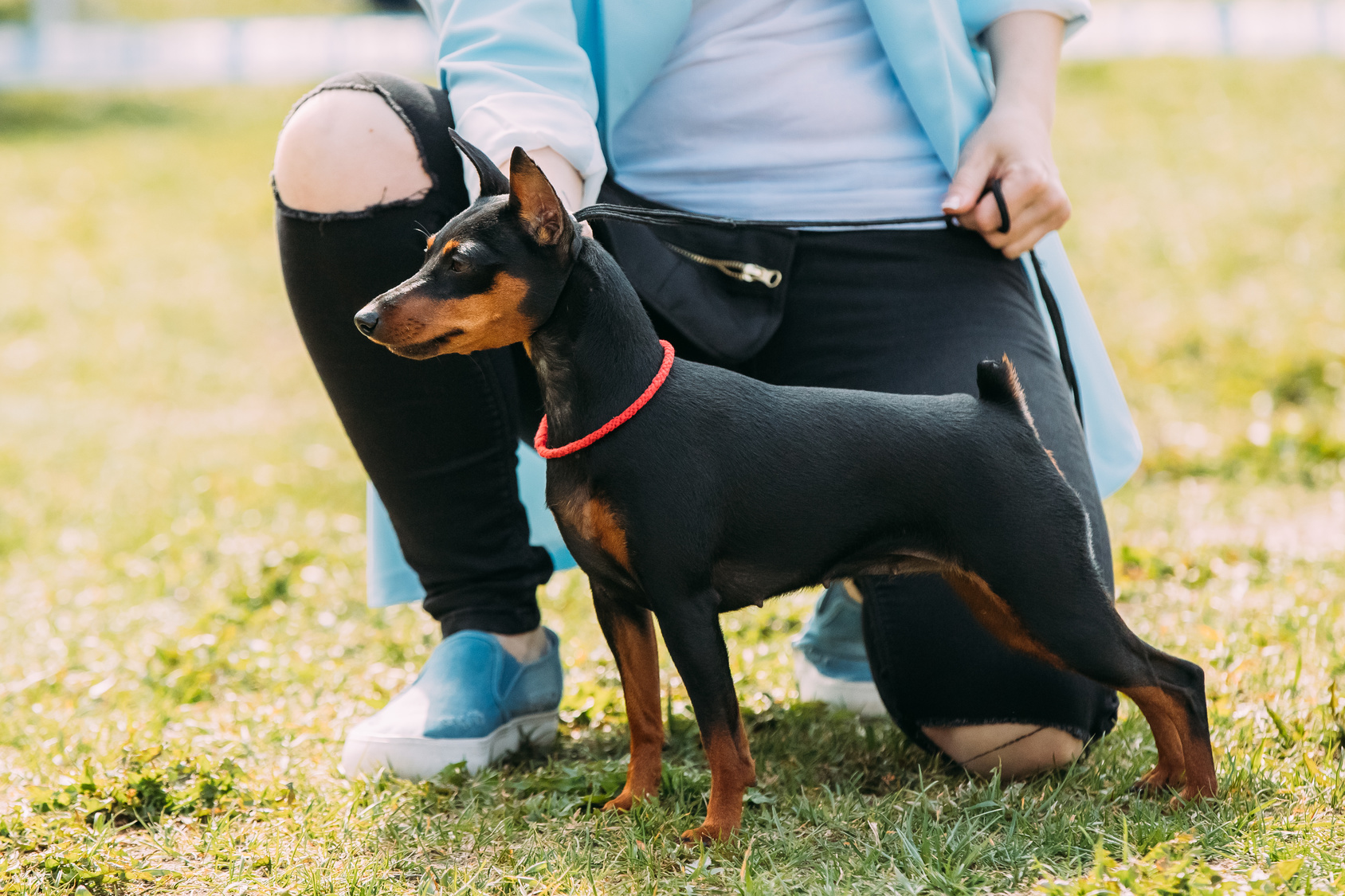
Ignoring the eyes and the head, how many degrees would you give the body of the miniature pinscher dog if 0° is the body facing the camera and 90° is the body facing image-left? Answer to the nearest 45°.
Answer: approximately 90°
